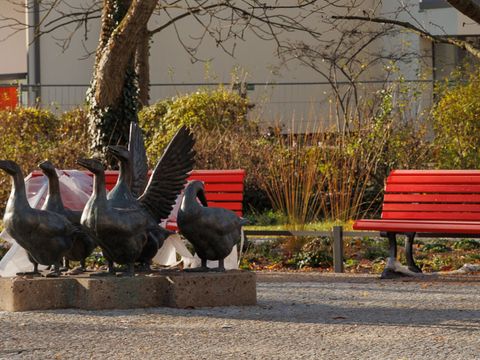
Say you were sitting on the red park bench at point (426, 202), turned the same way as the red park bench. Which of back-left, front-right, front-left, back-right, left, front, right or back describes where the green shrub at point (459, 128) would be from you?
back

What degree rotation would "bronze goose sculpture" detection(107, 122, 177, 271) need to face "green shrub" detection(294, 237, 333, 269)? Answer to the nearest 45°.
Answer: approximately 135° to its right

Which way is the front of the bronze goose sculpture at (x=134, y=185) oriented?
to the viewer's left

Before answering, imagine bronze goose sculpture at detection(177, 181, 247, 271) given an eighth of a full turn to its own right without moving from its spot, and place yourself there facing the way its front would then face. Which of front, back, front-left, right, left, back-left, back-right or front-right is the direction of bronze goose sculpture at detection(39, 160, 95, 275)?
front-left

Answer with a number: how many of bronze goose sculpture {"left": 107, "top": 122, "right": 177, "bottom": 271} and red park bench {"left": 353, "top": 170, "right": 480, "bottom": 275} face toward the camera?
1

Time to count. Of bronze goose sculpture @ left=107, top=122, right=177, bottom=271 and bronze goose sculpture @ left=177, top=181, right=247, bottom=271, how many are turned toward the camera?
0

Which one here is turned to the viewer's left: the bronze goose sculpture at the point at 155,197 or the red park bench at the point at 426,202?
the bronze goose sculpture

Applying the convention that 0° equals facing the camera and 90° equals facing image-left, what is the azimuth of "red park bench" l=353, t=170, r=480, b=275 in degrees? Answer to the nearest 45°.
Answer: approximately 0°

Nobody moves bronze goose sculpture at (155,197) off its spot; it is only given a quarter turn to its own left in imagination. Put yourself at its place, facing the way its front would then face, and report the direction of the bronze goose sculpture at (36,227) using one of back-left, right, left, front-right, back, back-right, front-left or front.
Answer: right

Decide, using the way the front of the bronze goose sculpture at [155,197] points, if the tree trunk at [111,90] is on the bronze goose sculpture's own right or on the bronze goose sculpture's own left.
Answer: on the bronze goose sculpture's own right

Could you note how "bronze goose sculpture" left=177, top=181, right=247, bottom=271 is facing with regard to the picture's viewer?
facing to the left of the viewer

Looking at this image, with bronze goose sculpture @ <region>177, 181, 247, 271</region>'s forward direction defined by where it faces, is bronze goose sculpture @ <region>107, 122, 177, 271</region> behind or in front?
in front

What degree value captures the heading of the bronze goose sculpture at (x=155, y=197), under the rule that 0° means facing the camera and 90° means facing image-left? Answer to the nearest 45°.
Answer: approximately 90°

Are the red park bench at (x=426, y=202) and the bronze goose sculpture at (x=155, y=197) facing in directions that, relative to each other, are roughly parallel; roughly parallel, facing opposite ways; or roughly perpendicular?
roughly perpendicular

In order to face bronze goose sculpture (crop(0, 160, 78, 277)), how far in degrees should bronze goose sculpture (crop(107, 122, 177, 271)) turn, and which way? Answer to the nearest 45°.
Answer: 0° — it already faces it

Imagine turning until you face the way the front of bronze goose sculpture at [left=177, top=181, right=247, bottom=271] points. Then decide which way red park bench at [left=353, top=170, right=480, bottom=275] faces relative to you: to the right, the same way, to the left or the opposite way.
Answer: to the left

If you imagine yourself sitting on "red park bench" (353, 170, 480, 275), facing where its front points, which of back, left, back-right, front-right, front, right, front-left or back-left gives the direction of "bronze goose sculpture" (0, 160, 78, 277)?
front-right
